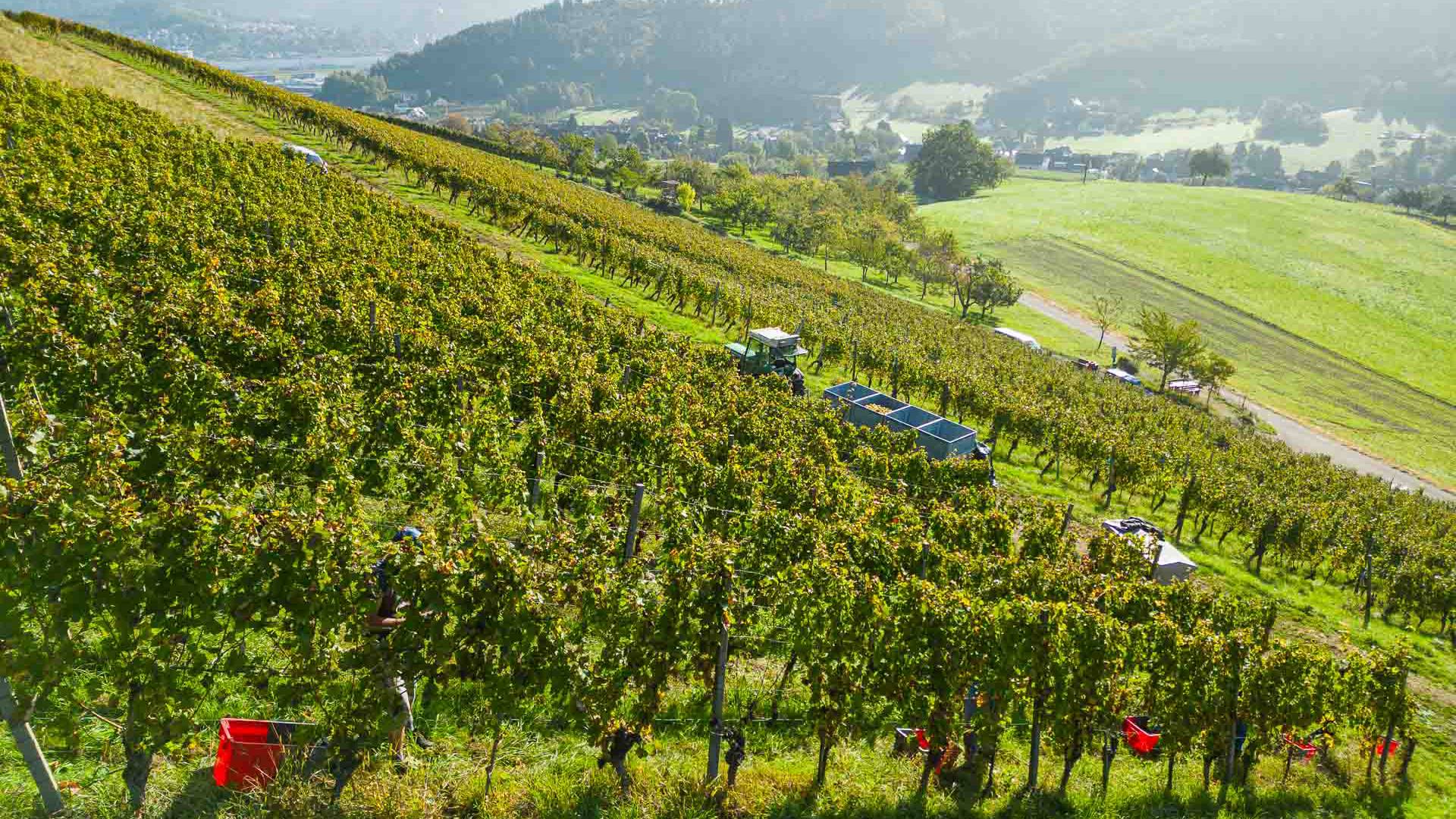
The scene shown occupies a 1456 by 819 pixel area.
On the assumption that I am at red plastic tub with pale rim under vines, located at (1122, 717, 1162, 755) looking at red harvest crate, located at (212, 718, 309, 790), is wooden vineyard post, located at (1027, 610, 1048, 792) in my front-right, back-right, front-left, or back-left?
front-left

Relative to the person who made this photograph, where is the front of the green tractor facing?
facing away from the viewer and to the left of the viewer

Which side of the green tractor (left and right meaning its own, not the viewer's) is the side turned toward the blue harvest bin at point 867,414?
back

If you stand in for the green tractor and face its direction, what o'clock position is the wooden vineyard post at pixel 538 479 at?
The wooden vineyard post is roughly at 8 o'clock from the green tractor.

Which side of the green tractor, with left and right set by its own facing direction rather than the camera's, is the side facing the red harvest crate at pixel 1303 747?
back

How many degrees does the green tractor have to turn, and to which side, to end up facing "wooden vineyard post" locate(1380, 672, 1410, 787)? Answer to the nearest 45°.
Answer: approximately 180°
